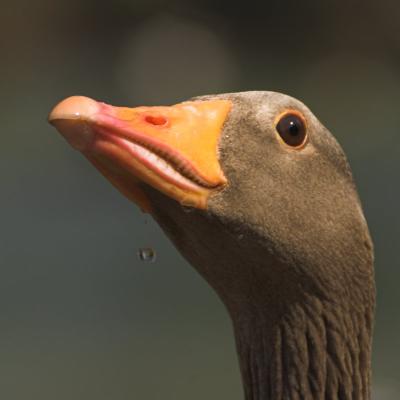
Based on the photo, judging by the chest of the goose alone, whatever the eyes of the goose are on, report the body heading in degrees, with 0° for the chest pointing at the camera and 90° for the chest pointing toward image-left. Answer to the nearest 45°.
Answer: approximately 90°
